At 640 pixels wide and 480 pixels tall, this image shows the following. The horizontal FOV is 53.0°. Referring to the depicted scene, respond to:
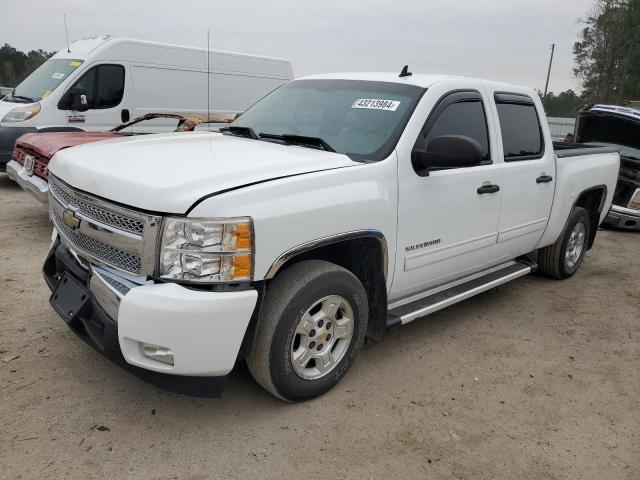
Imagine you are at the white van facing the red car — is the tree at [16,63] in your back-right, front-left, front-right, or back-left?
back-right

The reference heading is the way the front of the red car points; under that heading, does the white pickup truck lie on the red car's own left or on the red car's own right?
on the red car's own left

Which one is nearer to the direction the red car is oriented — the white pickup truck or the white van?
the white pickup truck

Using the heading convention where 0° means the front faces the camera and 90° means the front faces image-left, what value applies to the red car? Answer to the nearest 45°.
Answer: approximately 45°

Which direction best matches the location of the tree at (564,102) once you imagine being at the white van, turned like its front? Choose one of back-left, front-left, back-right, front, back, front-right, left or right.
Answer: back

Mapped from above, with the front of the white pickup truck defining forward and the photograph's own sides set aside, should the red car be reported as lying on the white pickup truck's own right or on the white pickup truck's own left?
on the white pickup truck's own right

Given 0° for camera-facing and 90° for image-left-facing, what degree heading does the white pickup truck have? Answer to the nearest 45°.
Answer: approximately 45°

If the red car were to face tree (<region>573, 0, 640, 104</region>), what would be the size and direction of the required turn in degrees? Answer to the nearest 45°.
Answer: approximately 180°

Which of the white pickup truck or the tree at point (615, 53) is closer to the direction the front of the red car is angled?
the white pickup truck

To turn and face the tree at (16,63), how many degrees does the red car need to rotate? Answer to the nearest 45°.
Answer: approximately 135° to its right

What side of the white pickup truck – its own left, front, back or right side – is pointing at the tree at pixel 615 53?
back

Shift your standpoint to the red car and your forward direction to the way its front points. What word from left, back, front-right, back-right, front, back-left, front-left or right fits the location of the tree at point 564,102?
back

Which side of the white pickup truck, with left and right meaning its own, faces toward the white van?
right

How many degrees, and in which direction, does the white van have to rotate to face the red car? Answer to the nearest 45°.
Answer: approximately 45° to its left
